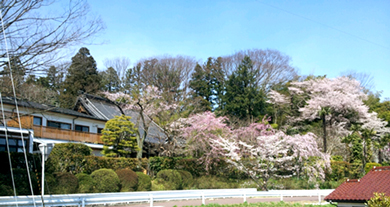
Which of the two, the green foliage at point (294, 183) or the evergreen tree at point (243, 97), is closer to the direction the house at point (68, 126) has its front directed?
the green foliage

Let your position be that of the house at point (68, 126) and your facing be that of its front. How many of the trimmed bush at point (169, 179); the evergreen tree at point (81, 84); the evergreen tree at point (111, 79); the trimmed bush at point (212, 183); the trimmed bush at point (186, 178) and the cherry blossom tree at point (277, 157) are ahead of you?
4

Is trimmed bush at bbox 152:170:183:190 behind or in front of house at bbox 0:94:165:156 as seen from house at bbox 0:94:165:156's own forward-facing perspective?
in front

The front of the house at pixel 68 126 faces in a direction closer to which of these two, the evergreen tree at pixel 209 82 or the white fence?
the white fence

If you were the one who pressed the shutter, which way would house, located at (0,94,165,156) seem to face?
facing the viewer and to the right of the viewer

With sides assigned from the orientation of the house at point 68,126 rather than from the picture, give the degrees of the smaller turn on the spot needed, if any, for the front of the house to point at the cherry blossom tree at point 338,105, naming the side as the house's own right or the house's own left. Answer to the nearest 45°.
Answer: approximately 45° to the house's own left

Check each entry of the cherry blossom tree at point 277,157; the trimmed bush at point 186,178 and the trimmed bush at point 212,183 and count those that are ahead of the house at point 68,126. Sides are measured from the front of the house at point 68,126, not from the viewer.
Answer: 3

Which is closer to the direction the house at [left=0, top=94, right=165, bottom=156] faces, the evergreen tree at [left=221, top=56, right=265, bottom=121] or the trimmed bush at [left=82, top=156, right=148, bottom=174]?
the trimmed bush

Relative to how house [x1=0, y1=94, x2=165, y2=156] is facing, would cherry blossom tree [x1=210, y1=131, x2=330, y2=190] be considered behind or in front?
in front

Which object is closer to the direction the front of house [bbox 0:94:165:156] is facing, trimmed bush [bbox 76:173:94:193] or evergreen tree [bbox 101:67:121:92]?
the trimmed bush

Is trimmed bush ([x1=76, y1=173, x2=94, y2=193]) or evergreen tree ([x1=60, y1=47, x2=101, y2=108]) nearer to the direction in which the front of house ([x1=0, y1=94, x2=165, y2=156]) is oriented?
the trimmed bush

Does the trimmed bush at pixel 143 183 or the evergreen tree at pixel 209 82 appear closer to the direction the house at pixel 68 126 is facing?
the trimmed bush

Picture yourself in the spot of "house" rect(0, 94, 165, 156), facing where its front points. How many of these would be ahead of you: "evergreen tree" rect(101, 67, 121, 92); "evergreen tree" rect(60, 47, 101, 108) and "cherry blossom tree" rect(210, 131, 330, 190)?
1

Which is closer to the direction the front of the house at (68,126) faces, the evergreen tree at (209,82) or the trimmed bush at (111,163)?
the trimmed bush
